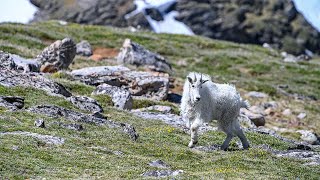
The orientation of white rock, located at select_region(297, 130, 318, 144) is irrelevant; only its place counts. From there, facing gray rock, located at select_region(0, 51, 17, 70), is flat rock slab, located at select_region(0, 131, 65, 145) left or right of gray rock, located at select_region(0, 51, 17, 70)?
left

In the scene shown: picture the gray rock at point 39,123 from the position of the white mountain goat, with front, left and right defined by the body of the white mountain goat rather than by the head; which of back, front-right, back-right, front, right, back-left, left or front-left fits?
front-right

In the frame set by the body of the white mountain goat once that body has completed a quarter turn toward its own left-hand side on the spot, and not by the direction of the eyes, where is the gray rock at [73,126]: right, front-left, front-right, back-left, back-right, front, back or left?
back-right

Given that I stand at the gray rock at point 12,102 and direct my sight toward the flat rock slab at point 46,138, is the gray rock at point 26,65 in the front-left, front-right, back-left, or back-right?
back-left

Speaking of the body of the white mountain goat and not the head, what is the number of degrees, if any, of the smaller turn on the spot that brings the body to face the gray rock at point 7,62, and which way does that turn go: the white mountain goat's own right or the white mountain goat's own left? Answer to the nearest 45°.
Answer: approximately 90° to the white mountain goat's own right

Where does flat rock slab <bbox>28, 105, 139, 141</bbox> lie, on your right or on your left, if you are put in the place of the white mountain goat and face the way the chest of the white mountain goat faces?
on your right

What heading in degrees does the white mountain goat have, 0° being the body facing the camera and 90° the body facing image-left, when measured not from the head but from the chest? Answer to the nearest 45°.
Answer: approximately 45°

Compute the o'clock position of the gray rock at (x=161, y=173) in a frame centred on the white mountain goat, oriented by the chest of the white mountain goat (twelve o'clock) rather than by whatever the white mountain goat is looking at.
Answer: The gray rock is roughly at 11 o'clock from the white mountain goat.

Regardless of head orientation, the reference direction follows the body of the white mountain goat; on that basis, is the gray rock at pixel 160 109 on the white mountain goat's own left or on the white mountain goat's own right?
on the white mountain goat's own right

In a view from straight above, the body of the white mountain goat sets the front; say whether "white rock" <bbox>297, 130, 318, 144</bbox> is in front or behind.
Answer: behind

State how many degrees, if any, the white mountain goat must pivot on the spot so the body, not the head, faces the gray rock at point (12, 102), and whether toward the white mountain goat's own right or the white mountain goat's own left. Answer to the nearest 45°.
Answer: approximately 45° to the white mountain goat's own right

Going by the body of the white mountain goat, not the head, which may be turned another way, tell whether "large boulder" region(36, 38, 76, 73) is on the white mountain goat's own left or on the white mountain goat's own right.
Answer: on the white mountain goat's own right

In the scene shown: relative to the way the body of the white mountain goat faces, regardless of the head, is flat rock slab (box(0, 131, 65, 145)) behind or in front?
in front
